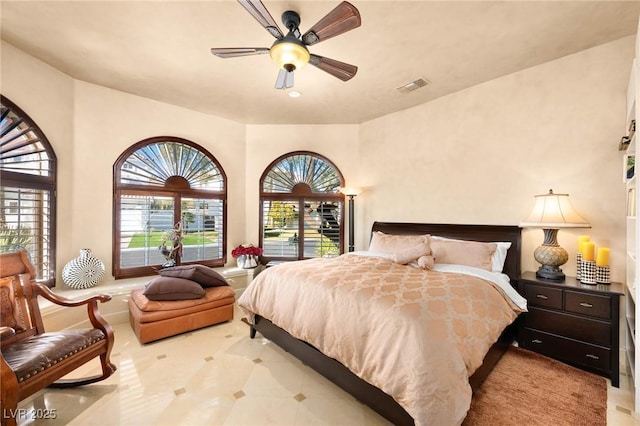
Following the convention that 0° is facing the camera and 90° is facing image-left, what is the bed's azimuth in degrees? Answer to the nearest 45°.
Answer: approximately 45°

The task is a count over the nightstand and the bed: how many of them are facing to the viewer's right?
0

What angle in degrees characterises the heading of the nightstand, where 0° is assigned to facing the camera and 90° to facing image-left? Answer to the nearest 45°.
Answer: approximately 45°

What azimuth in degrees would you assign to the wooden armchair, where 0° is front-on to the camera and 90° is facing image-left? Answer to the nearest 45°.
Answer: approximately 315°

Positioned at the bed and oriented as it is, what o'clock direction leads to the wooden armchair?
The wooden armchair is roughly at 1 o'clock from the bed.

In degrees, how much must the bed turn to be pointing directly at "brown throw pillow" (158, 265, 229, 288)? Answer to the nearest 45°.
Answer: approximately 45° to its right

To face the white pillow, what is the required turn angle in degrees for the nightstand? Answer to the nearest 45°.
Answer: approximately 45° to its right

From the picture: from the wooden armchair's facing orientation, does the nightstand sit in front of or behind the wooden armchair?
in front

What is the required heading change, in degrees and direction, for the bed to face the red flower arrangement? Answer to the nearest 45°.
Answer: approximately 90° to its right

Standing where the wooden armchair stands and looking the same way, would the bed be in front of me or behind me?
in front
